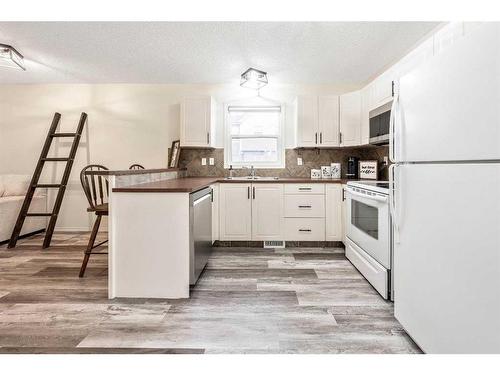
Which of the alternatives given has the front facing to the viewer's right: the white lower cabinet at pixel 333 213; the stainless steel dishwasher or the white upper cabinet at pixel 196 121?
the stainless steel dishwasher

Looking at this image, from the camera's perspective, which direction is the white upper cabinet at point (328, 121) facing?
toward the camera

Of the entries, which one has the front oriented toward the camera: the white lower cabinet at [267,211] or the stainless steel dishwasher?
the white lower cabinet

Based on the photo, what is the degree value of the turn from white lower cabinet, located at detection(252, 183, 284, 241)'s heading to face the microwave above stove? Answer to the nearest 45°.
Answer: approximately 45° to its left

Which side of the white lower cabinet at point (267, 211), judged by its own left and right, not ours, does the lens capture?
front

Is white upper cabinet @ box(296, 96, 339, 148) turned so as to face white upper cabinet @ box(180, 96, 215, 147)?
no

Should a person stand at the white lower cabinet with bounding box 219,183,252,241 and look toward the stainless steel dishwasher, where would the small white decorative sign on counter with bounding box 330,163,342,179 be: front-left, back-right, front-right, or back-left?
back-left

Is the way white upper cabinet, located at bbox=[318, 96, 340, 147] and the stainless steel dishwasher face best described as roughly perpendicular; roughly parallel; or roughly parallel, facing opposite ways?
roughly perpendicular

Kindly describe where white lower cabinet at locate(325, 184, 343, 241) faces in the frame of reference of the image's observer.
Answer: facing the viewer

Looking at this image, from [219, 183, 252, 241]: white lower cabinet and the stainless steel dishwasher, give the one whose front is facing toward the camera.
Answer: the white lower cabinet

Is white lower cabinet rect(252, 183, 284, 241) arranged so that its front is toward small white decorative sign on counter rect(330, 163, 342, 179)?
no

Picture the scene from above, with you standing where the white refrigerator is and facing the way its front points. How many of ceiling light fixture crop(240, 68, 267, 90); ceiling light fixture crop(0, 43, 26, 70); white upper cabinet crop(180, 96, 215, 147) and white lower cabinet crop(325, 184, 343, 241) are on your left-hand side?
0
